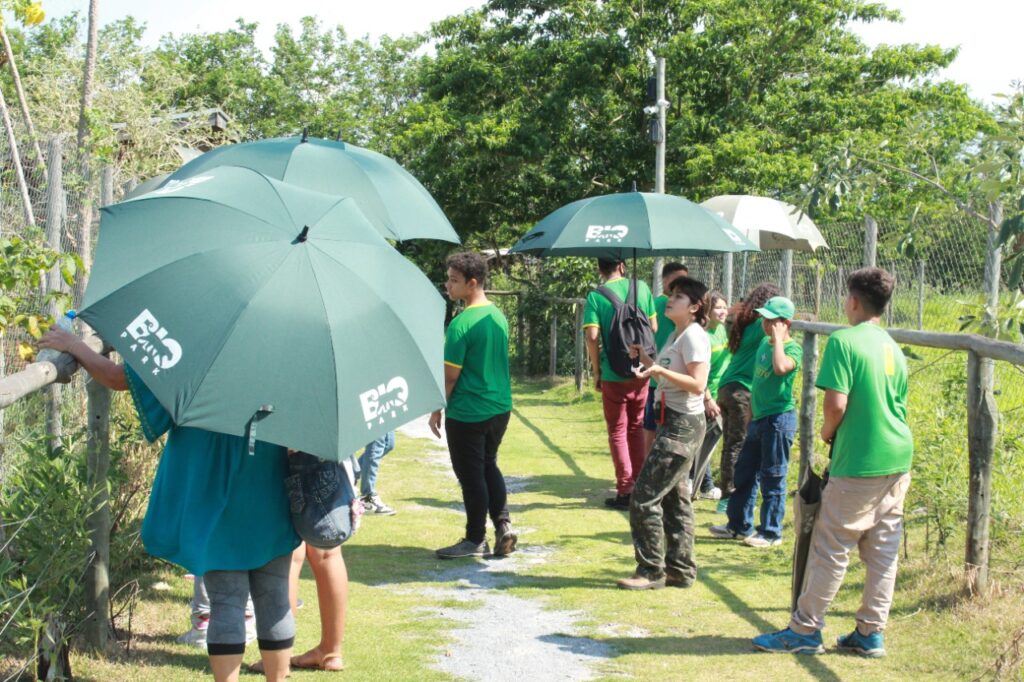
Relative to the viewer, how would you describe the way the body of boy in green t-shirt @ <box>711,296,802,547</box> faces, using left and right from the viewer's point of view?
facing the viewer and to the left of the viewer

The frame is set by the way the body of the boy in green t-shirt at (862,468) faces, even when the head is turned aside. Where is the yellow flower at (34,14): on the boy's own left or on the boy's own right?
on the boy's own left

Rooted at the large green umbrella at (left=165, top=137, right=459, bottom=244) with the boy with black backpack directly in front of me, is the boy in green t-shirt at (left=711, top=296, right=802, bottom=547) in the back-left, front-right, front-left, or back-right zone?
front-right

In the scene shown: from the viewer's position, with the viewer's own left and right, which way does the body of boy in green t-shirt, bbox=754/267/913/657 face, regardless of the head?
facing away from the viewer and to the left of the viewer

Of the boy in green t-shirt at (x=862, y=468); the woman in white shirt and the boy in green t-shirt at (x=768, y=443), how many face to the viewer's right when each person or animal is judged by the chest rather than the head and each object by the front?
0

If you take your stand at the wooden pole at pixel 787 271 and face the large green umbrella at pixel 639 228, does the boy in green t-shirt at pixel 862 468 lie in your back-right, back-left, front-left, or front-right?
front-left

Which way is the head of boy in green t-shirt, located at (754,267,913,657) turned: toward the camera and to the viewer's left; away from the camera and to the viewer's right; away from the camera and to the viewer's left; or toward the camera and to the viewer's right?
away from the camera and to the viewer's left

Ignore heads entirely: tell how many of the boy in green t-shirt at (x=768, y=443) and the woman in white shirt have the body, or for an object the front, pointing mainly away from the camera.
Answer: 0

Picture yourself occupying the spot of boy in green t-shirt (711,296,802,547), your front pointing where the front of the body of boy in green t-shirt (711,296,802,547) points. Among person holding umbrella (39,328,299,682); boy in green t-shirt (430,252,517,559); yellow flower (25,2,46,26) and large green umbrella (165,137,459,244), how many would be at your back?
0

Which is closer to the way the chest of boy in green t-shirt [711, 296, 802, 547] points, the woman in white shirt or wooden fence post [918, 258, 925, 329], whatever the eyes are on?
the woman in white shirt

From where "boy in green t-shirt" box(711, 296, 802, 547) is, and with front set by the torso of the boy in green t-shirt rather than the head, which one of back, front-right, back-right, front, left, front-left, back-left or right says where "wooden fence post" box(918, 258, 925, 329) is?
back

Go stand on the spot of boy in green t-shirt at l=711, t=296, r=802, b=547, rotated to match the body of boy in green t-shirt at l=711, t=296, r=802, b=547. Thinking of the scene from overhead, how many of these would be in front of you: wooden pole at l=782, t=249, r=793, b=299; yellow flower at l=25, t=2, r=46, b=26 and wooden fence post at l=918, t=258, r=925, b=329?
1
